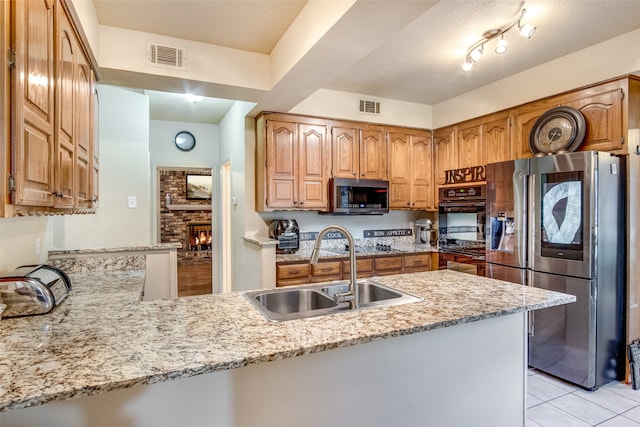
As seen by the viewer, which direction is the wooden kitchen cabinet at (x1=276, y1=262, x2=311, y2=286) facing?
toward the camera

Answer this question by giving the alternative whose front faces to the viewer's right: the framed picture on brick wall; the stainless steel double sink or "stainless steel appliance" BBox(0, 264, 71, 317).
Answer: the stainless steel appliance

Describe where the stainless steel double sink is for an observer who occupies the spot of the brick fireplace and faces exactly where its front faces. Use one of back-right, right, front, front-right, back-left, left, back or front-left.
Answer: front

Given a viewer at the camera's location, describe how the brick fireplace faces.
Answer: facing the viewer

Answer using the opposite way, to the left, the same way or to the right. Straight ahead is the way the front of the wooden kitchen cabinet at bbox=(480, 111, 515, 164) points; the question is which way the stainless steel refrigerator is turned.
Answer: the same way

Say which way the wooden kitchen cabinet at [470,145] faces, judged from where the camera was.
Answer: facing the viewer and to the left of the viewer

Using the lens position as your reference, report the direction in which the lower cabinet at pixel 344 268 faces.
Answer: facing the viewer and to the right of the viewer

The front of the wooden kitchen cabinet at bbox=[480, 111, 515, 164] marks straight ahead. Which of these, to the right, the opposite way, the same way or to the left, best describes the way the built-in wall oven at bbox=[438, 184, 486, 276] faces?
the same way

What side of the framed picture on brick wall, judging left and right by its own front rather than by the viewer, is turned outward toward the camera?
front

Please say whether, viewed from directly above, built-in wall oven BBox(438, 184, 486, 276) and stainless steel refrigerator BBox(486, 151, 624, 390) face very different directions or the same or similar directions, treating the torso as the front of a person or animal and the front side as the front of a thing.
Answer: same or similar directions

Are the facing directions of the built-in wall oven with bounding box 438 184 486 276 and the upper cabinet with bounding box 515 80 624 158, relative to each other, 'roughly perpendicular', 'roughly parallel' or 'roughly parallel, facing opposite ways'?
roughly parallel

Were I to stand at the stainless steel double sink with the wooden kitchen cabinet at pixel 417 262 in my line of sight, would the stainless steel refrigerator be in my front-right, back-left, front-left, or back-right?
front-right

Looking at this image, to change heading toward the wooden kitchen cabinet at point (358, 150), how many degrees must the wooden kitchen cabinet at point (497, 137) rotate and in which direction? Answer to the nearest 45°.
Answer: approximately 45° to its right

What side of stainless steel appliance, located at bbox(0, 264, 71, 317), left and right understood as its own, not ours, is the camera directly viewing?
right

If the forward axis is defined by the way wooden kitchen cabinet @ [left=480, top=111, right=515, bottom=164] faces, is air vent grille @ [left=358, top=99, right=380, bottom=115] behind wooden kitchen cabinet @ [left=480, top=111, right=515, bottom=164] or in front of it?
in front

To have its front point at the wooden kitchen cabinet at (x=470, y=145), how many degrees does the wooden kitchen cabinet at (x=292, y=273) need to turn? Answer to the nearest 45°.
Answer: approximately 90° to its left
